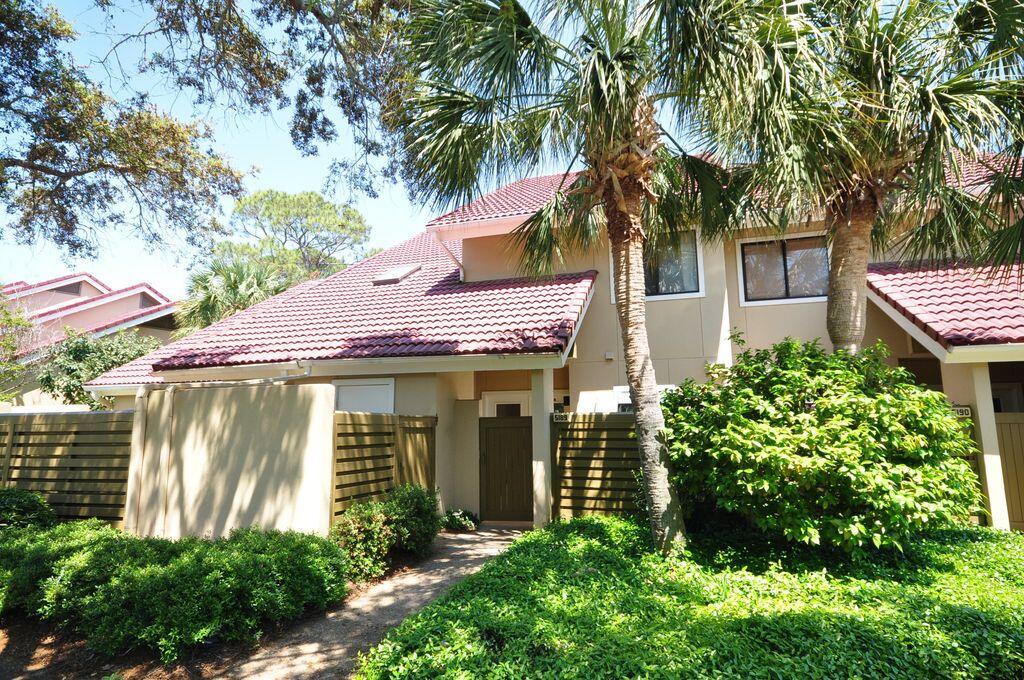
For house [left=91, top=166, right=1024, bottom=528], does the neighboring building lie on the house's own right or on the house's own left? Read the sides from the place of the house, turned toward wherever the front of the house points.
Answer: on the house's own right

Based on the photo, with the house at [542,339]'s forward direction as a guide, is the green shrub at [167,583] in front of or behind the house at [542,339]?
in front

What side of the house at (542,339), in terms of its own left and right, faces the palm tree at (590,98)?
front

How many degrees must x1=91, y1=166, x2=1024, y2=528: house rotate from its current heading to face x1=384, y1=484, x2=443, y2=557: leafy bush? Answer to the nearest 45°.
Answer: approximately 45° to its right

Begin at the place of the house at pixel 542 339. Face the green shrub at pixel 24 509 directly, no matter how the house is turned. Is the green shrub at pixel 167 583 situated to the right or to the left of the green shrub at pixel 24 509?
left

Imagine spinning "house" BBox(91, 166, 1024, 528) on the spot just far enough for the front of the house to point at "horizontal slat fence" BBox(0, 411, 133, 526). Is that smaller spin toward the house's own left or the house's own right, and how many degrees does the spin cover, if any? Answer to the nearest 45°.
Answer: approximately 90° to the house's own right

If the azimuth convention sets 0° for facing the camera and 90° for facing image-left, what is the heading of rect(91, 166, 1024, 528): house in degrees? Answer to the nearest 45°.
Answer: approximately 0°

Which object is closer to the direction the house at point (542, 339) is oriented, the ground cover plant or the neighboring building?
the ground cover plant
